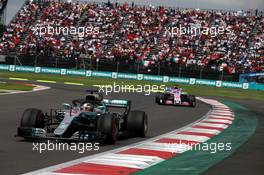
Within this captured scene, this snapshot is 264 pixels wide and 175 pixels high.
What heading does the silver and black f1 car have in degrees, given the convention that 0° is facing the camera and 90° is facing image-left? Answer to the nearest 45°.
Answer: approximately 45°

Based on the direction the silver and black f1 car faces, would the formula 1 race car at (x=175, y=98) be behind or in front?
behind

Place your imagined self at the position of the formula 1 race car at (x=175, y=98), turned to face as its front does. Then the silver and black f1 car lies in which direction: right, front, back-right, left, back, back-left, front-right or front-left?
front

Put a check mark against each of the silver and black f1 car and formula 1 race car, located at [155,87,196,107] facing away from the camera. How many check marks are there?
0

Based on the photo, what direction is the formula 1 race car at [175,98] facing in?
toward the camera
